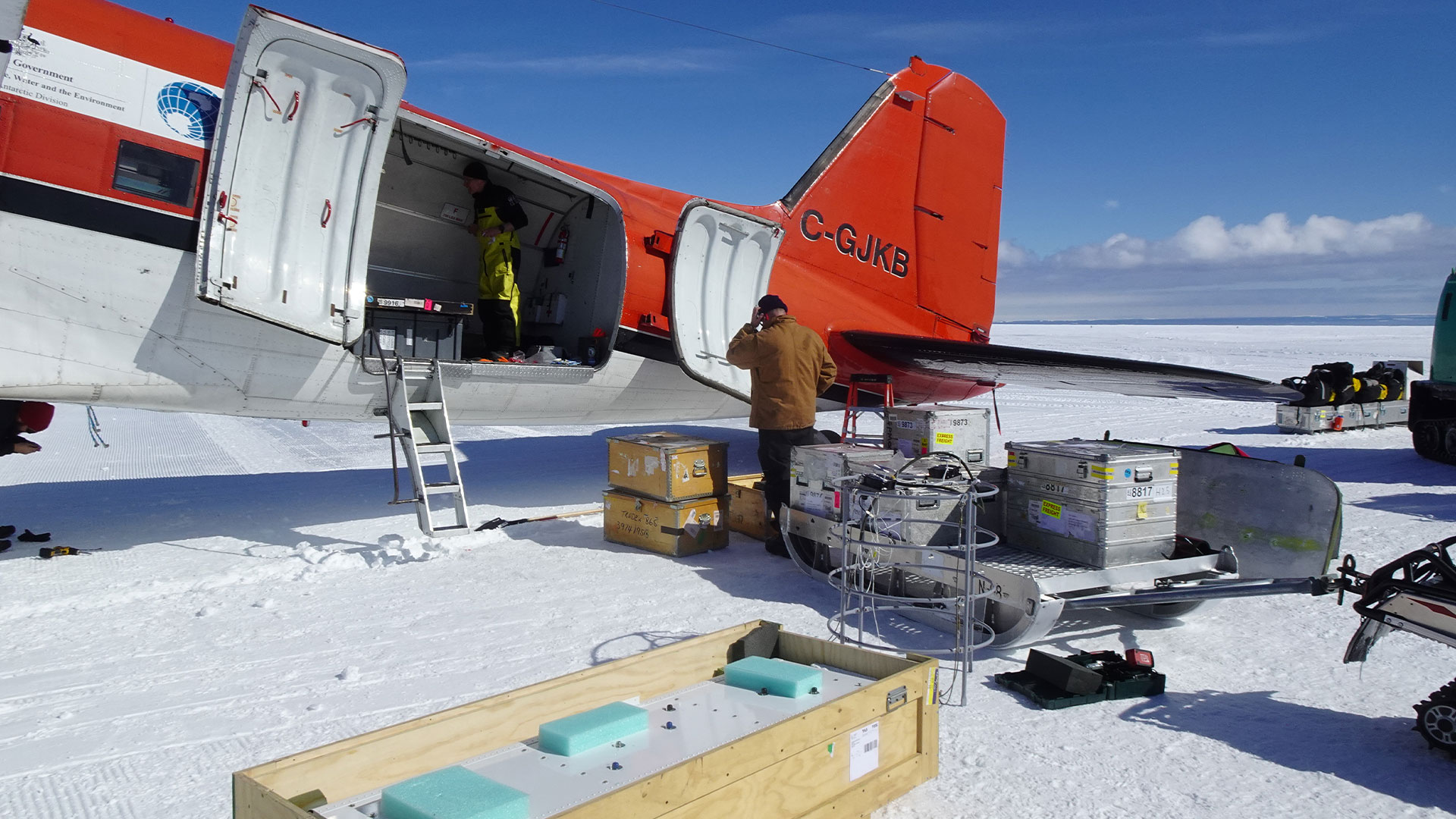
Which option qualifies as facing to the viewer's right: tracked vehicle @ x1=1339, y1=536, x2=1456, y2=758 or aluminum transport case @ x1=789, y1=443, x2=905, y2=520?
the tracked vehicle

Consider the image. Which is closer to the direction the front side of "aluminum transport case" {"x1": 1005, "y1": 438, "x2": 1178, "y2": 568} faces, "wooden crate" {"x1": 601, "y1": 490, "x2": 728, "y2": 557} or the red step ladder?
the wooden crate

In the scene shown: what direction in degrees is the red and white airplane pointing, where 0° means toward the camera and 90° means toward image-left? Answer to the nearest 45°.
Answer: approximately 45°

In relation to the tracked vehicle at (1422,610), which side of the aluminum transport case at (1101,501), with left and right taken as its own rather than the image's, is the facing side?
left

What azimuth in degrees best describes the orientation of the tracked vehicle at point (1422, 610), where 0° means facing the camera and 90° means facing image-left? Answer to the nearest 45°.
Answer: approximately 270°

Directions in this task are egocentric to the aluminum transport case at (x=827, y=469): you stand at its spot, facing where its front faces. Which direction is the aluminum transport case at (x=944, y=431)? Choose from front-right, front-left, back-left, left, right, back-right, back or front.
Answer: back

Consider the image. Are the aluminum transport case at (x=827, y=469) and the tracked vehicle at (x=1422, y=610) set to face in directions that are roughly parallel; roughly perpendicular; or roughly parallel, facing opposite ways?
roughly perpendicular

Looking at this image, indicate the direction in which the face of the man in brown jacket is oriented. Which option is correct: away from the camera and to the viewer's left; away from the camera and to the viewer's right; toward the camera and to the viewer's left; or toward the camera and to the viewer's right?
away from the camera and to the viewer's left

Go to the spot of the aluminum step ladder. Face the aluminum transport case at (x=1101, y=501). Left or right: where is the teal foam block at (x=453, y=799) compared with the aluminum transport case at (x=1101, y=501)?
right

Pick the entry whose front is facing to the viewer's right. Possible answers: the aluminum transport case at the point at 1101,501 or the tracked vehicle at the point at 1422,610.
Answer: the tracked vehicle

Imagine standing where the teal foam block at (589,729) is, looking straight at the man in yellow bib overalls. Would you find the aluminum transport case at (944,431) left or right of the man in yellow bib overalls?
right
